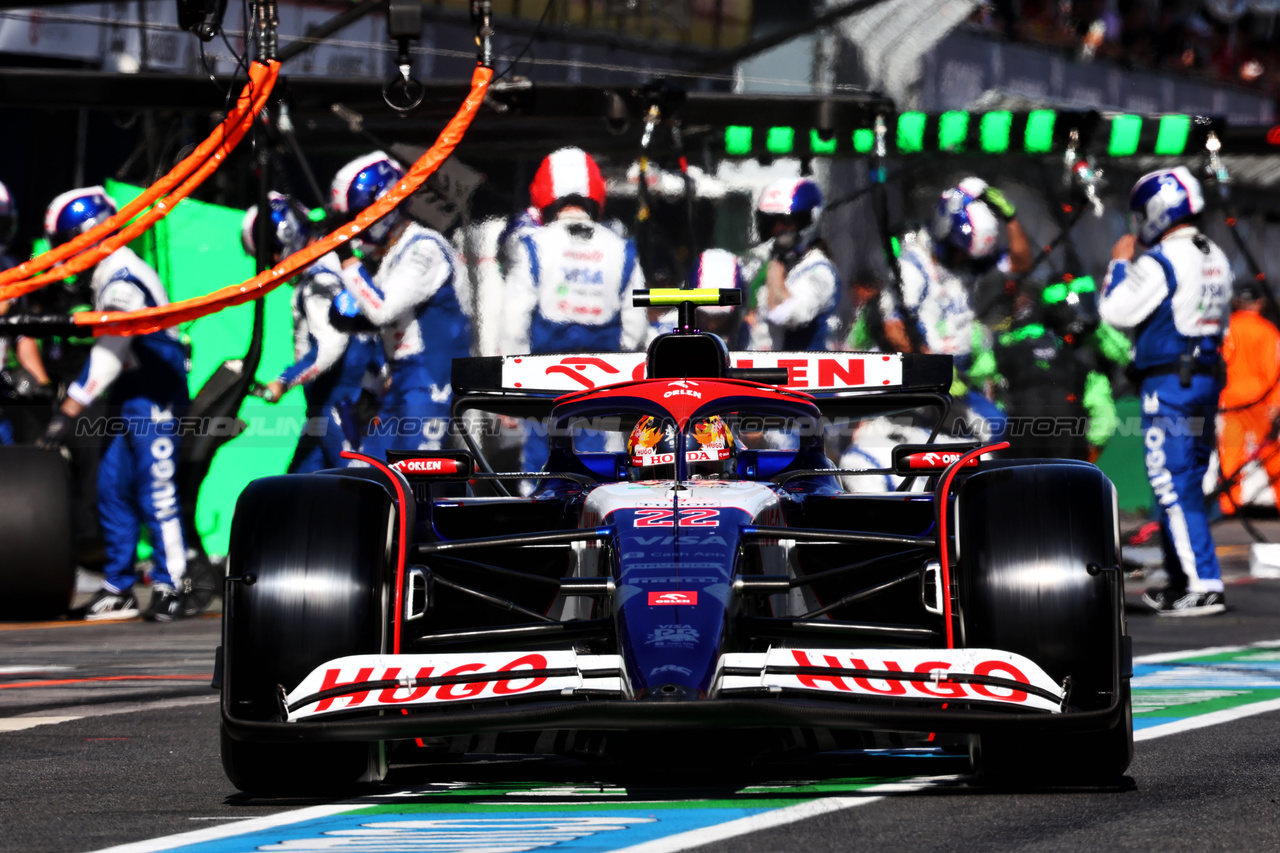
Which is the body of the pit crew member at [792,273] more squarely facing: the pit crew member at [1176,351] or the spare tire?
the spare tire

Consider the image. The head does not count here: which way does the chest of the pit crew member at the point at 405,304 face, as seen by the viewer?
to the viewer's left

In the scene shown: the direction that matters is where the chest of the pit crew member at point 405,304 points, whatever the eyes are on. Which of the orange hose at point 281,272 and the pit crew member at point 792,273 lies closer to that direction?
the orange hose

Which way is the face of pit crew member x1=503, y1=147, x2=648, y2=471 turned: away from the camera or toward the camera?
away from the camera

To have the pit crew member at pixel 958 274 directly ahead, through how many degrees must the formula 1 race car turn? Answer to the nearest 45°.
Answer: approximately 180°

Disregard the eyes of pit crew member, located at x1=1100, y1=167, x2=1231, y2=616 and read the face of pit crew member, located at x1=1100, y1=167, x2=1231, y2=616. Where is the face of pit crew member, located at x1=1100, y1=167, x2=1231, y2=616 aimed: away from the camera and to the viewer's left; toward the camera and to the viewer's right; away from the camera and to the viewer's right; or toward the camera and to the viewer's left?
away from the camera and to the viewer's left

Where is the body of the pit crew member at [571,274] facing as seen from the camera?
away from the camera

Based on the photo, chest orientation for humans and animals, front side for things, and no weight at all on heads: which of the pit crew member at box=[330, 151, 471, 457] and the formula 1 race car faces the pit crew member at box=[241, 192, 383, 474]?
the pit crew member at box=[330, 151, 471, 457]
